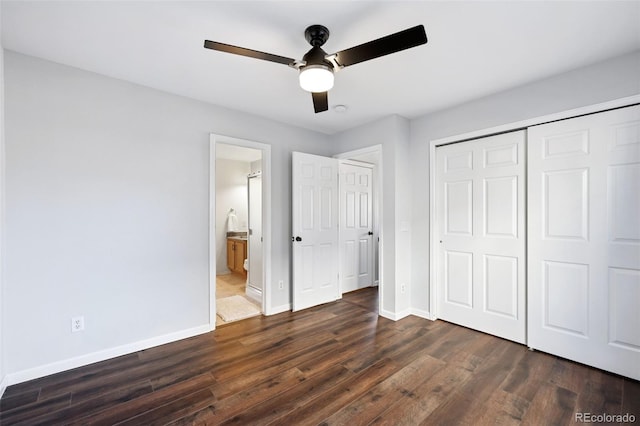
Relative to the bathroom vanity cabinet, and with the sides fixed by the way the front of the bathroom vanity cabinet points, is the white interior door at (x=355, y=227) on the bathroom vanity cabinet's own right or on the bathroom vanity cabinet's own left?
on the bathroom vanity cabinet's own left

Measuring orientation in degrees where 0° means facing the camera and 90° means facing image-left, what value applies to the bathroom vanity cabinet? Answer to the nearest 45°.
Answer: approximately 45°

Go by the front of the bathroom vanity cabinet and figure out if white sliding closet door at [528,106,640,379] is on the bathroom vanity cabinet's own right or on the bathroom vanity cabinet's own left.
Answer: on the bathroom vanity cabinet's own left

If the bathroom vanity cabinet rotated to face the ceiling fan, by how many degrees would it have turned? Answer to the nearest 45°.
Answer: approximately 45° to its left

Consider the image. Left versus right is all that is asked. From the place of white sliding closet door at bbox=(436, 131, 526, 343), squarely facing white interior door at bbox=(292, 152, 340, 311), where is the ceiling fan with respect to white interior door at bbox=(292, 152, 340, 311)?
left

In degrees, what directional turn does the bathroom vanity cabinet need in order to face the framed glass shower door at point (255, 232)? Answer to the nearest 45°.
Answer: approximately 45° to its left
